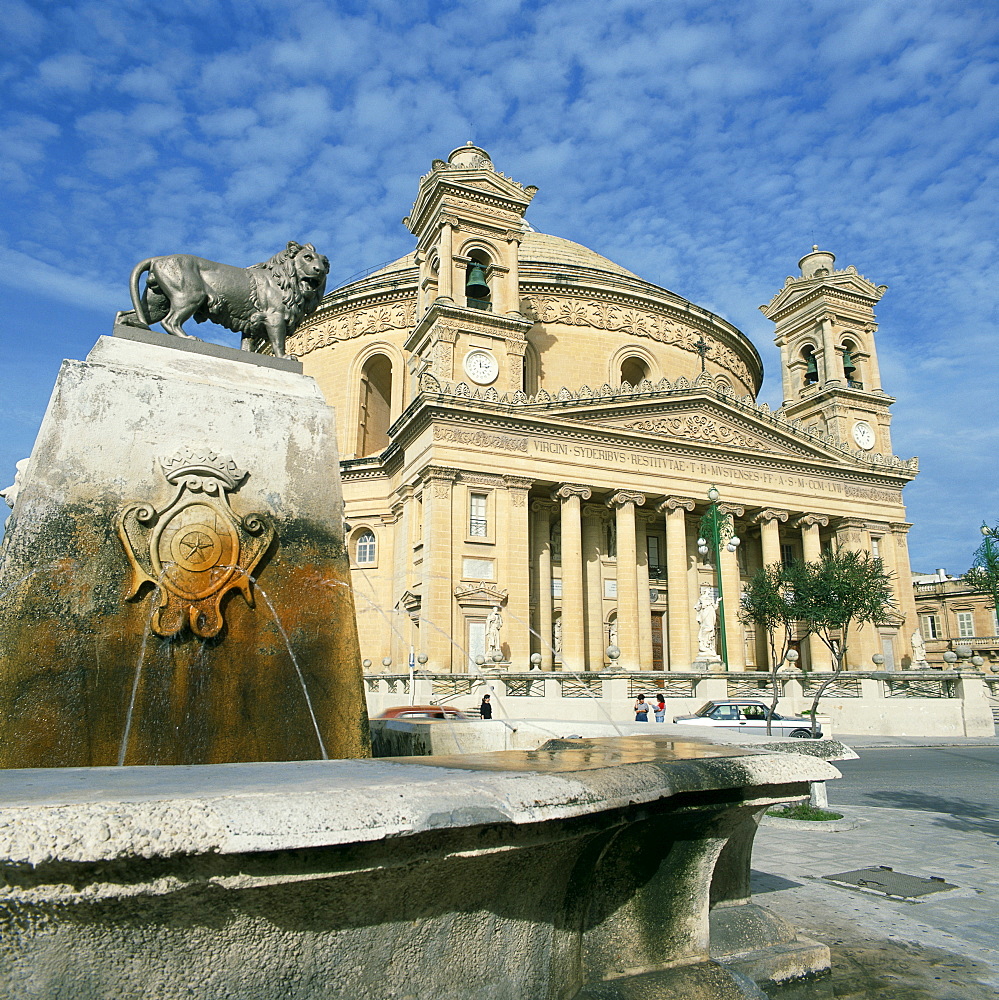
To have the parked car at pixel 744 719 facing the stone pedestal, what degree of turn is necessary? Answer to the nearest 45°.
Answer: approximately 90° to its right

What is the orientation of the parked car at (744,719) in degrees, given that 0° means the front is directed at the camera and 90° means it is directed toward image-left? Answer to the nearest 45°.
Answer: approximately 270°

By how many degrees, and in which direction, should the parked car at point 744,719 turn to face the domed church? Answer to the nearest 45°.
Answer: approximately 135° to its left

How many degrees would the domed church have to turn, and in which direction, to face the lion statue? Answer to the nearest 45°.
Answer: approximately 45° to its right

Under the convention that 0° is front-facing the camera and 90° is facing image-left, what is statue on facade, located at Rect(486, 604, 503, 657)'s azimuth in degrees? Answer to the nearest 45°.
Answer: approximately 315°

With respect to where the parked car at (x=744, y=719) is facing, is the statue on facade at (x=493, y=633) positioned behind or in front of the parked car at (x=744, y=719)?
behind

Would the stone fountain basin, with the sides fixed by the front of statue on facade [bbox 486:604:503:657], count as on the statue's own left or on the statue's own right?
on the statue's own right

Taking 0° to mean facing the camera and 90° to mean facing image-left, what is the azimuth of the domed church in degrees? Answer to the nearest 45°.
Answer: approximately 315°
